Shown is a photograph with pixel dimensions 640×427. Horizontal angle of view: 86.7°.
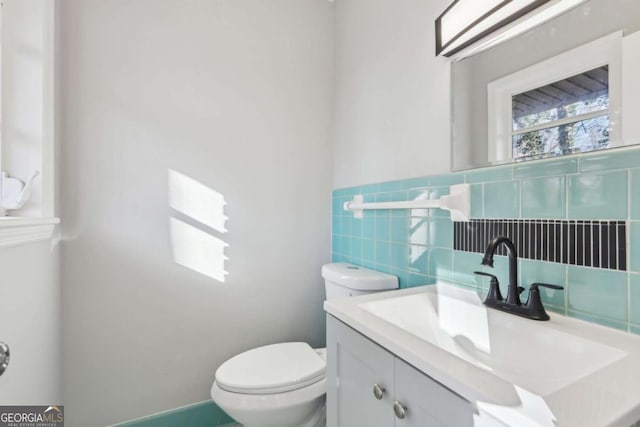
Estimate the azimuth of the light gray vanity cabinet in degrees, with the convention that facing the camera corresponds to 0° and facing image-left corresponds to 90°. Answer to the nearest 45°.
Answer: approximately 45°

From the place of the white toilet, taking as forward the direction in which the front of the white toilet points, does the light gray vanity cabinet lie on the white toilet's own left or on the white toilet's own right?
on the white toilet's own left

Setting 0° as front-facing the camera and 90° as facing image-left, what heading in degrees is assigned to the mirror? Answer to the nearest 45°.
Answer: approximately 45°
